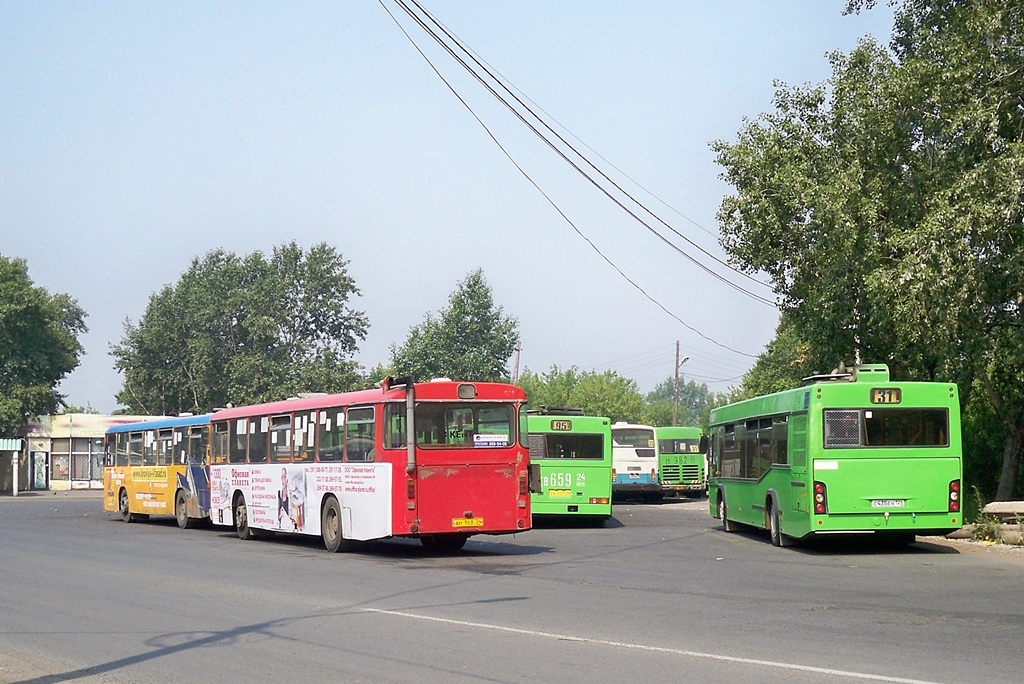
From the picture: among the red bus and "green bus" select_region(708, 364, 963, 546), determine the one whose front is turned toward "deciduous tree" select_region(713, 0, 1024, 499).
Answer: the green bus

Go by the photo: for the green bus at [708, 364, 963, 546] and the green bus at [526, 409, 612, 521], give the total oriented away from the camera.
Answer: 2

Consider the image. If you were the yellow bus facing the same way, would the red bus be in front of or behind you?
behind

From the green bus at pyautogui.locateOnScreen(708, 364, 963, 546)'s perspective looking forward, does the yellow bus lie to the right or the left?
on its left

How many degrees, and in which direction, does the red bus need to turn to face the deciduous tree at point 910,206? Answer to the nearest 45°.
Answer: approximately 90° to its right

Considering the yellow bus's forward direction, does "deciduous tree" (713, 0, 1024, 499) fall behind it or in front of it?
behind

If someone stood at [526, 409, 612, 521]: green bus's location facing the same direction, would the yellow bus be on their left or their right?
on their left

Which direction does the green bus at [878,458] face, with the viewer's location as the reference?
facing away from the viewer

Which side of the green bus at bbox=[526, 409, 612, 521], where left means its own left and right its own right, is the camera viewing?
back

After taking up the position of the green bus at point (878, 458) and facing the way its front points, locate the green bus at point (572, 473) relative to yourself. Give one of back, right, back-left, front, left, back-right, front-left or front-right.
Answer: front-left

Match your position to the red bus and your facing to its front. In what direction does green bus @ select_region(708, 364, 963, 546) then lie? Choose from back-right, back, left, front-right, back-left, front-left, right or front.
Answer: back-right

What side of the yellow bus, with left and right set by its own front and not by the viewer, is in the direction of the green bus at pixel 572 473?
back

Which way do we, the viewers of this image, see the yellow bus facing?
facing away from the viewer and to the left of the viewer
